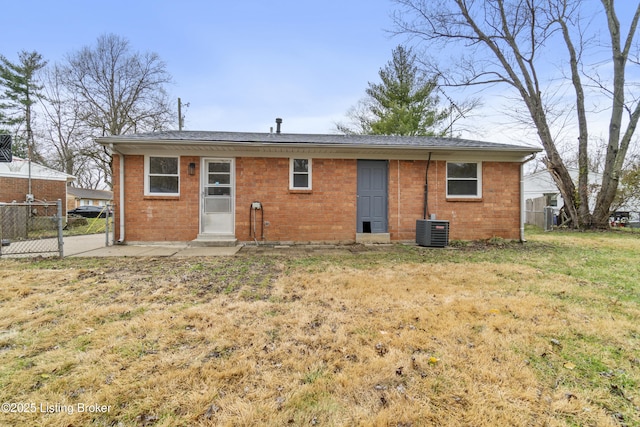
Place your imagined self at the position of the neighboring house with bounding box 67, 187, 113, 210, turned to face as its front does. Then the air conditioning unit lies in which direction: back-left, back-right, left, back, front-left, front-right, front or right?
front

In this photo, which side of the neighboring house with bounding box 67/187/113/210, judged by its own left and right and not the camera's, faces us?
front

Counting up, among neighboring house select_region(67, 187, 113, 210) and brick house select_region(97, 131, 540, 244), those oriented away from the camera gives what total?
1

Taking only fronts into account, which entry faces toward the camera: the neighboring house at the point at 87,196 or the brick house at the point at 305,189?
the neighboring house

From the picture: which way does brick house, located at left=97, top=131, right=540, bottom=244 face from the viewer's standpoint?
away from the camera

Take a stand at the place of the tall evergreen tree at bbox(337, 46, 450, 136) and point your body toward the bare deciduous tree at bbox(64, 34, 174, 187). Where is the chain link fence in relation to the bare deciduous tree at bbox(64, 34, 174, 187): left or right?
left

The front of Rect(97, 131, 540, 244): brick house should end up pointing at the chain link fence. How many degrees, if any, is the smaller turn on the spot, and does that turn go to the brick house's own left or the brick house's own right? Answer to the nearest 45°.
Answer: approximately 90° to the brick house's own left
